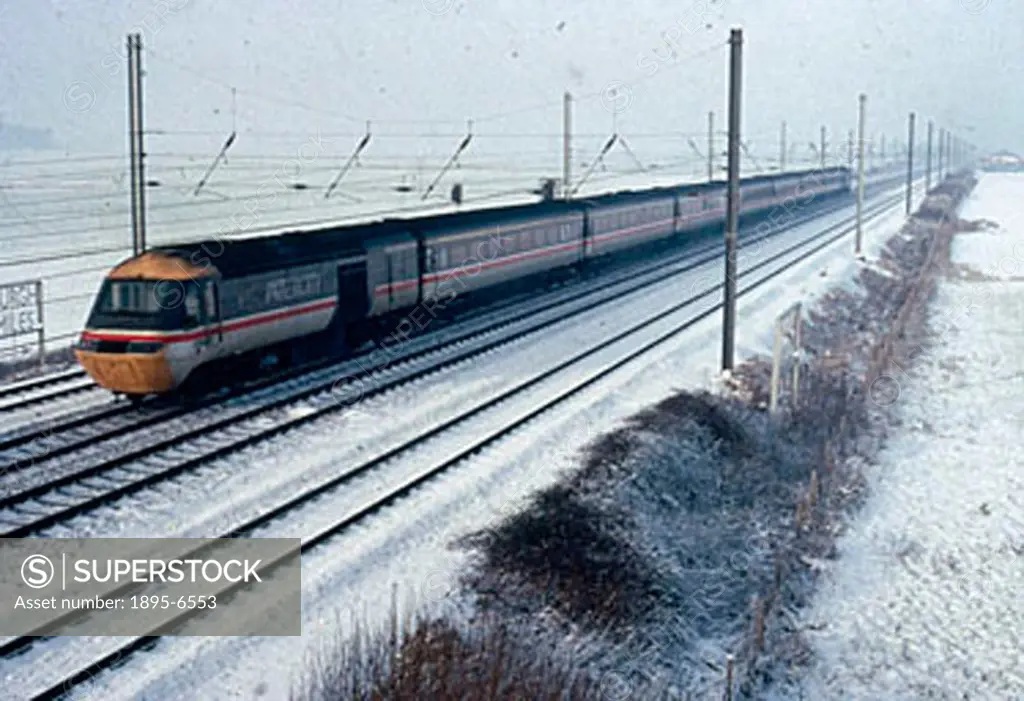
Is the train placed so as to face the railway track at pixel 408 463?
no

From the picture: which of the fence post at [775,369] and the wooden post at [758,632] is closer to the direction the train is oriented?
the wooden post

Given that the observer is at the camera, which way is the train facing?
facing the viewer and to the left of the viewer

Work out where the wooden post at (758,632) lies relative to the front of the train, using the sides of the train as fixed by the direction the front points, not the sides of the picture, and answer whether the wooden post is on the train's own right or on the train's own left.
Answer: on the train's own left

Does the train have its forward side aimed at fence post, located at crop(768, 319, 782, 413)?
no
